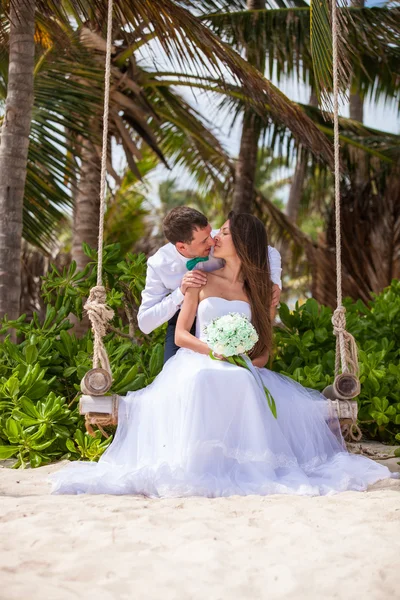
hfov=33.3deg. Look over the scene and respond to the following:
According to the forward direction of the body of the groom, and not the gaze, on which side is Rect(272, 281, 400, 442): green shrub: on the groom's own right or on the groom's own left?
on the groom's own left

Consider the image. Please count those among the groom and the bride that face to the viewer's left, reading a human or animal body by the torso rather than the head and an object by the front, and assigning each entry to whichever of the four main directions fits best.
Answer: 0

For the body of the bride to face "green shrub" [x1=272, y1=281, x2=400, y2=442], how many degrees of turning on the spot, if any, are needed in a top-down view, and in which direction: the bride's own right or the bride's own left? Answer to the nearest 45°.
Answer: approximately 135° to the bride's own left

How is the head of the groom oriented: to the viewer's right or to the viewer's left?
to the viewer's right

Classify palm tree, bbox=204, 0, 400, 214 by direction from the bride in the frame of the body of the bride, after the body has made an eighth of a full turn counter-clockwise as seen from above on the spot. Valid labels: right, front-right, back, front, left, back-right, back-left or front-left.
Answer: back-left

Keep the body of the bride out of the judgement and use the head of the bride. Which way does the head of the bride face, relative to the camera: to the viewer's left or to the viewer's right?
to the viewer's left

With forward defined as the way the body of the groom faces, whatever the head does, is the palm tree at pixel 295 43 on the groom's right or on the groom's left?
on the groom's left

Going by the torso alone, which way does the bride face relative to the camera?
toward the camera

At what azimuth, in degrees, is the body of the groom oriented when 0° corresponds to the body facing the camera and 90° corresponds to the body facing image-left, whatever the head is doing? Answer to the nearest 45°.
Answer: approximately 315°
